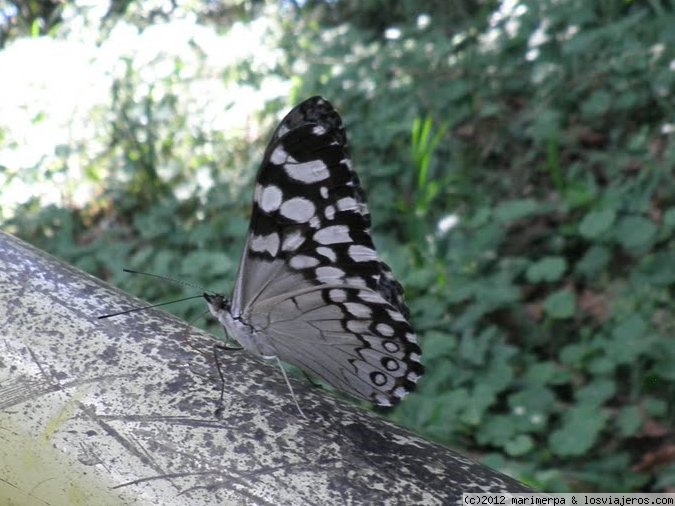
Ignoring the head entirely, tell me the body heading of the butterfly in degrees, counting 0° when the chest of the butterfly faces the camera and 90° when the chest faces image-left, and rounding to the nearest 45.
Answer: approximately 90°

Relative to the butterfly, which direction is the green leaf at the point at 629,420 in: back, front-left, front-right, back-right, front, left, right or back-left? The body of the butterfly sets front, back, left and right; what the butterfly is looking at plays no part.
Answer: back-right

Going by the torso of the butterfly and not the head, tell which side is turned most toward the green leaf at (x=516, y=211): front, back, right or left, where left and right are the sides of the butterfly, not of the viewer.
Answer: right

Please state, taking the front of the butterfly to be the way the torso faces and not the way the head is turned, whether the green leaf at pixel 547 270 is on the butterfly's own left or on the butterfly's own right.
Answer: on the butterfly's own right

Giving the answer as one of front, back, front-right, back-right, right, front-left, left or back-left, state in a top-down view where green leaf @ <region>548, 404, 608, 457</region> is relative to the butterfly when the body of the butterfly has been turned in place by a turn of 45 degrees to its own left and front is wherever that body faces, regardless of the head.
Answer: back

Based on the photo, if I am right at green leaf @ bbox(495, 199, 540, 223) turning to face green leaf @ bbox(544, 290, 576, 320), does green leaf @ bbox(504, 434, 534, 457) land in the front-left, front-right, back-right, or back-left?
front-right

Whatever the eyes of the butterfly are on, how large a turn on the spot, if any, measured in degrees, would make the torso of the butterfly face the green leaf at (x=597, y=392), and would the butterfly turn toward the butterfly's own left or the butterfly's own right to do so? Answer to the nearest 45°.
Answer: approximately 135° to the butterfly's own right

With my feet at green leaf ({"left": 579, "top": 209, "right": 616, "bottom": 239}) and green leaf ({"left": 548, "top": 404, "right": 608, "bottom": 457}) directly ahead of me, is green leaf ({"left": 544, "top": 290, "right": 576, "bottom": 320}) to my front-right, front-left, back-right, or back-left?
front-right

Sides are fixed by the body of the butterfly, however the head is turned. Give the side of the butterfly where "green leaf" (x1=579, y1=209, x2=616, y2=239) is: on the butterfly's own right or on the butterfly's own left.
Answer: on the butterfly's own right

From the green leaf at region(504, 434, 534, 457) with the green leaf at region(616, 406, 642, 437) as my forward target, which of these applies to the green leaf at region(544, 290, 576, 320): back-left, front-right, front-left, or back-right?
front-left
